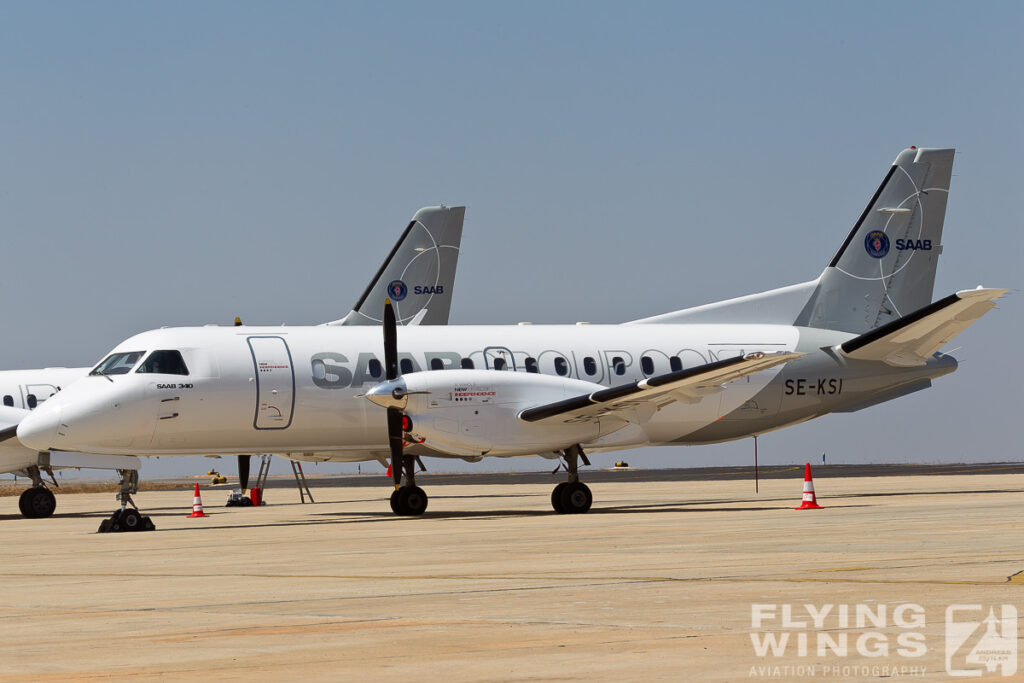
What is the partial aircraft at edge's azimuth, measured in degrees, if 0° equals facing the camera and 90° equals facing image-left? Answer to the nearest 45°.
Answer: approximately 90°

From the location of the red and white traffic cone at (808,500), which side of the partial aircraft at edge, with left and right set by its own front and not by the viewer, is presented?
left
